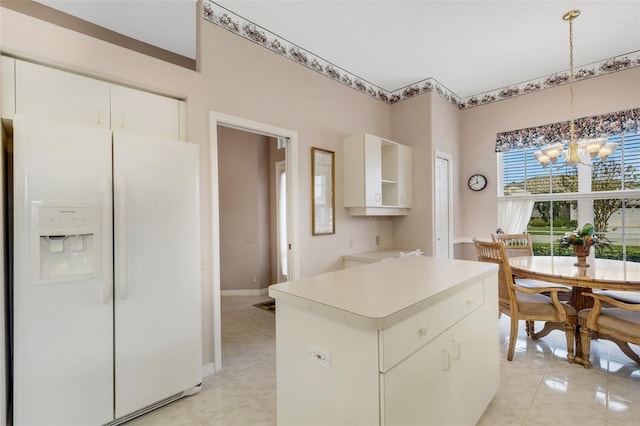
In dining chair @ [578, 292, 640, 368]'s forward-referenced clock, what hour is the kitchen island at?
The kitchen island is roughly at 8 o'clock from the dining chair.

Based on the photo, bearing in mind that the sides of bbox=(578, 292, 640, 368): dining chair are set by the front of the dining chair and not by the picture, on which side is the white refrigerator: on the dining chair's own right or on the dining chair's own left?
on the dining chair's own left

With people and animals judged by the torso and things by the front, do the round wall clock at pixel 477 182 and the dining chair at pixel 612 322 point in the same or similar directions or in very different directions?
very different directions

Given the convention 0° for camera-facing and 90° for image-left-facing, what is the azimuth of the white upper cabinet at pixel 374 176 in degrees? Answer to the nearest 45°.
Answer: approximately 315°

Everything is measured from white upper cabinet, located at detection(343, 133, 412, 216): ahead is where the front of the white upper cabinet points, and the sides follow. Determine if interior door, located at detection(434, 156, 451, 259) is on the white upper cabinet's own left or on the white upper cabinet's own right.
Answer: on the white upper cabinet's own left

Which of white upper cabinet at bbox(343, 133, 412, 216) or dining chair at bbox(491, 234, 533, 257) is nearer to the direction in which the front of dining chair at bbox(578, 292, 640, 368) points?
the dining chair

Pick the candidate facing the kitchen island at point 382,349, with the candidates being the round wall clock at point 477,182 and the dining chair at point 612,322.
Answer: the round wall clock

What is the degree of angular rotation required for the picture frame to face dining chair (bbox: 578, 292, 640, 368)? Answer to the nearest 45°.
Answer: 0° — it already faces it

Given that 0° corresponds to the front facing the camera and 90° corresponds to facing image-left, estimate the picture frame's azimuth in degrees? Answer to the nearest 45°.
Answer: approximately 315°

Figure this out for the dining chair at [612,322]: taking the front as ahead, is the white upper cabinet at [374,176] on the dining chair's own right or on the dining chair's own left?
on the dining chair's own left

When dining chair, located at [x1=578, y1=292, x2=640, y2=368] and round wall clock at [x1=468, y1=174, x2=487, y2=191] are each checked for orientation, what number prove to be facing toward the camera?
1
